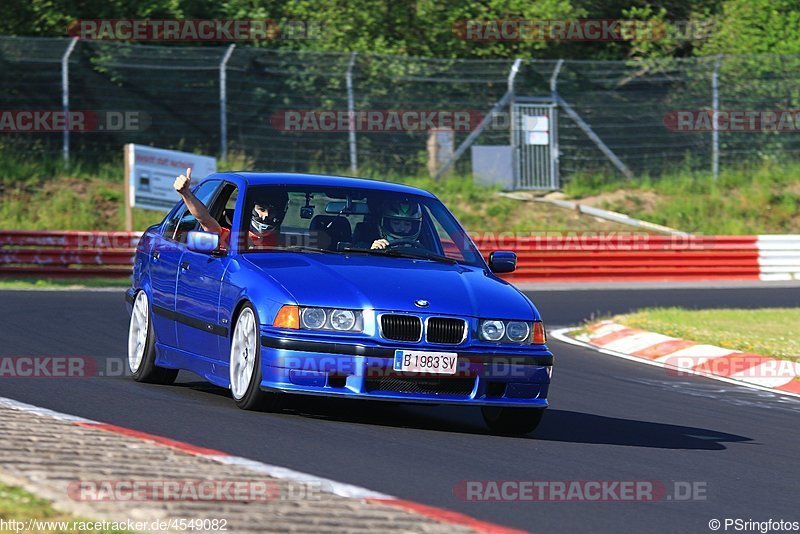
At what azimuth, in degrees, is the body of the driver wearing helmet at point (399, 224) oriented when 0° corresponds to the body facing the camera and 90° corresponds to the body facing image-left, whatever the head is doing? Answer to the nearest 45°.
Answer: approximately 0°

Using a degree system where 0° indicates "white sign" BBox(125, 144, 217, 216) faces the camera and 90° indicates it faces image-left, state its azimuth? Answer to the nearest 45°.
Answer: approximately 315°

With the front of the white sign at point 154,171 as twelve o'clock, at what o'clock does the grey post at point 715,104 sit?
The grey post is roughly at 10 o'clock from the white sign.

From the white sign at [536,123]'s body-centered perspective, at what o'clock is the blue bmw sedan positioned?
The blue bmw sedan is roughly at 12 o'clock from the white sign.

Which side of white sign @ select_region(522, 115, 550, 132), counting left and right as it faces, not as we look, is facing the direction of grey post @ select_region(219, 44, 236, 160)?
right

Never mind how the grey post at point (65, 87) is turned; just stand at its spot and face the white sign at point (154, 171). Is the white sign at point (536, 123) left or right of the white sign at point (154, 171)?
left

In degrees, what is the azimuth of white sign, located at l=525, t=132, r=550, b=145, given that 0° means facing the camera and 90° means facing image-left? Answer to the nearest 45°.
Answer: approximately 0°

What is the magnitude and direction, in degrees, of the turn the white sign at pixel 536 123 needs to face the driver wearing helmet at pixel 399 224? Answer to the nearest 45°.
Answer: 0° — it already faces them

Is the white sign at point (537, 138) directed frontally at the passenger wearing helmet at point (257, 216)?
yes

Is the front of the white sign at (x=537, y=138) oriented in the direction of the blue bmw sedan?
yes

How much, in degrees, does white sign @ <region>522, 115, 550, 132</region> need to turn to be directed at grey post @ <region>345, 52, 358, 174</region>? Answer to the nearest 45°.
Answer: approximately 90° to its right

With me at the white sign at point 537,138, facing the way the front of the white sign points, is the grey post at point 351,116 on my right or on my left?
on my right

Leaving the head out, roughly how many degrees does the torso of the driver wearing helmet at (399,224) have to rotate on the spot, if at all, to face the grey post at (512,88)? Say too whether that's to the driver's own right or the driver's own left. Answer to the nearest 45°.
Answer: approximately 180°
